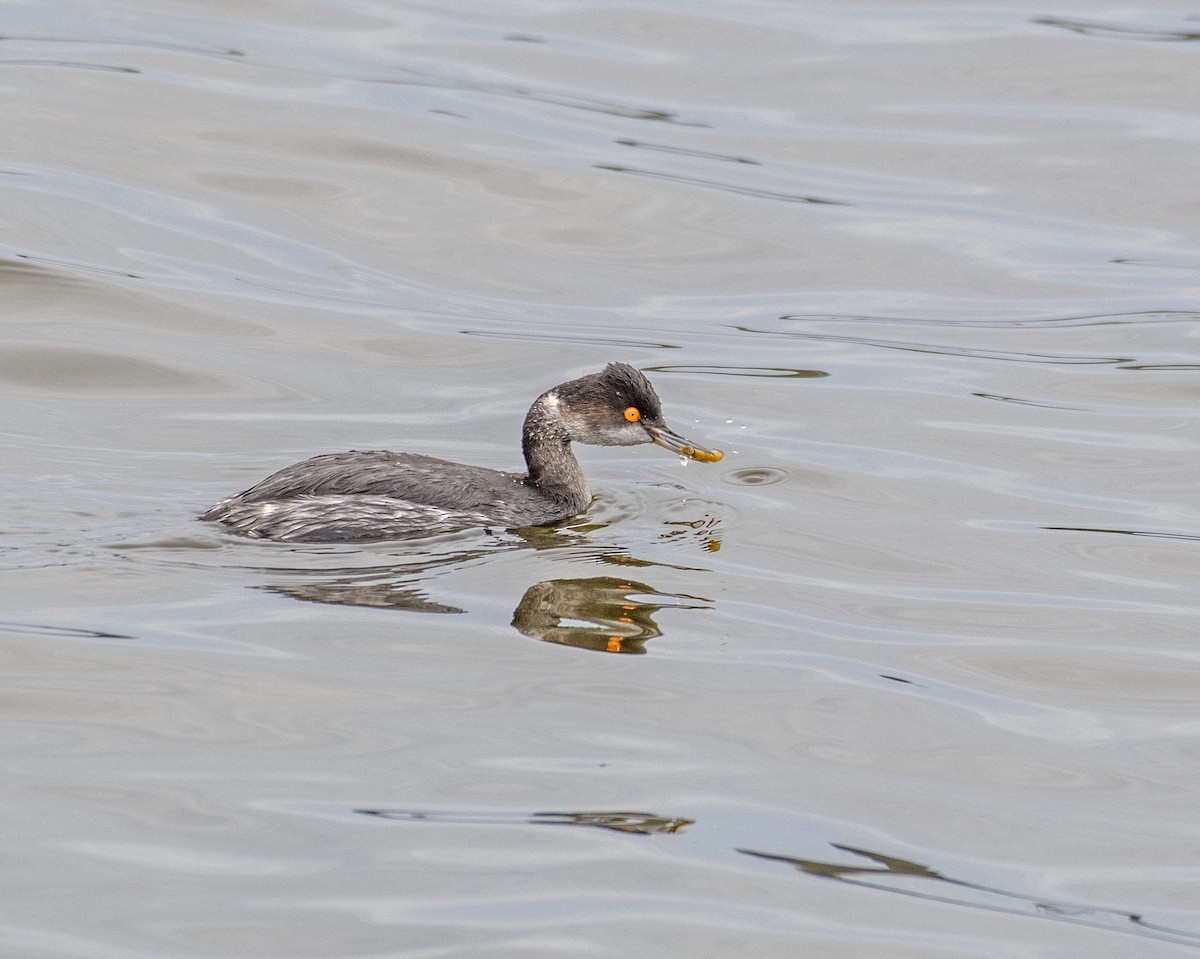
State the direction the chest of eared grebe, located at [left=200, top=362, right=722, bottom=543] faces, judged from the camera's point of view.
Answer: to the viewer's right
